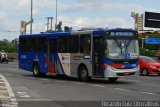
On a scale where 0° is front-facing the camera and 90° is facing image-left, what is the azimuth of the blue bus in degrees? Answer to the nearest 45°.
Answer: approximately 315°
